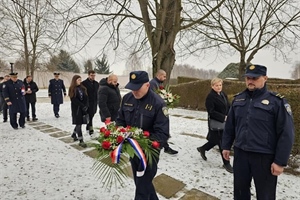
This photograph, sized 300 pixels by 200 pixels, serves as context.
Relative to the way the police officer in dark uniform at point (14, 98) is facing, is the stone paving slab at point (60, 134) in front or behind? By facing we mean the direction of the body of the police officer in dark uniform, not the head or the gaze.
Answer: in front

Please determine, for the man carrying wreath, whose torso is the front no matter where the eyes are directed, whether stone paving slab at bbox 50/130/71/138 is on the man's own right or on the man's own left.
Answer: on the man's own right

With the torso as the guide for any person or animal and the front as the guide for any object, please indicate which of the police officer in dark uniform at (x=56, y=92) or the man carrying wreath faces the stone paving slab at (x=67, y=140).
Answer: the police officer in dark uniform

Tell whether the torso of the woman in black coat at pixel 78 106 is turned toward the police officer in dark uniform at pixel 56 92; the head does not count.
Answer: no

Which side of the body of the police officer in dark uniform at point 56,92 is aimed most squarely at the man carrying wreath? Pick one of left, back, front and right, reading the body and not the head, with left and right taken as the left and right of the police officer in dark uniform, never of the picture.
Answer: front

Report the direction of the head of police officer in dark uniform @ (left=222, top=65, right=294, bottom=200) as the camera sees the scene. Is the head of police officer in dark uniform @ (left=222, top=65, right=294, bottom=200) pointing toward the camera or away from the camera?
toward the camera

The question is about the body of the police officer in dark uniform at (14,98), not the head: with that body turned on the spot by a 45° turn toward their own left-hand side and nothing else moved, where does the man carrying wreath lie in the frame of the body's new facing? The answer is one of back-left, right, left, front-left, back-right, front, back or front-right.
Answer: front-right

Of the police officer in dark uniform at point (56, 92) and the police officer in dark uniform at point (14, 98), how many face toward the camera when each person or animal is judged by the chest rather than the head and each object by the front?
2

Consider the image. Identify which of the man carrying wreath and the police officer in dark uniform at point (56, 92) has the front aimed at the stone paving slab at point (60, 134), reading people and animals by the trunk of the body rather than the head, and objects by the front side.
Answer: the police officer in dark uniform

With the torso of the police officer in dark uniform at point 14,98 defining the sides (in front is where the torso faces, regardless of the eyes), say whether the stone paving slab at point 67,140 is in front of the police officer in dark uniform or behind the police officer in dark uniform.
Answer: in front

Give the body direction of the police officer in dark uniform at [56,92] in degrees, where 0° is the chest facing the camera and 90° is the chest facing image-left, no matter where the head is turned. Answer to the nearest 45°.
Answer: approximately 0°

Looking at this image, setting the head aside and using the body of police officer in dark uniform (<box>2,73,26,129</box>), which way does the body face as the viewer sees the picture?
toward the camera

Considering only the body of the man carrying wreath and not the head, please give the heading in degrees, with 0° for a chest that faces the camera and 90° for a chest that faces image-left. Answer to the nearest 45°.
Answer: approximately 45°
